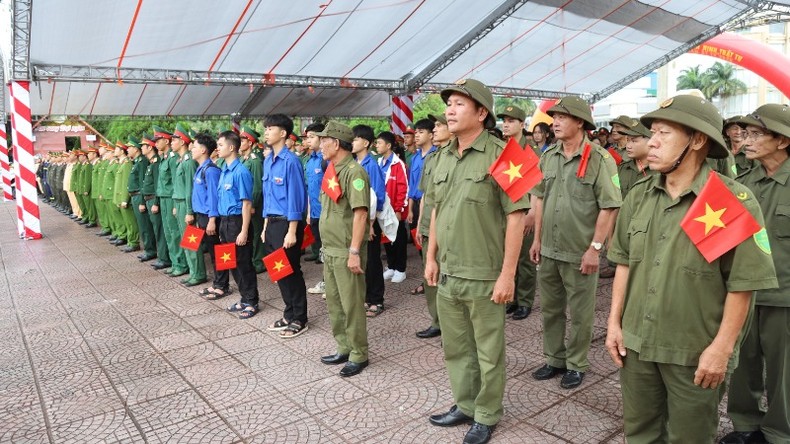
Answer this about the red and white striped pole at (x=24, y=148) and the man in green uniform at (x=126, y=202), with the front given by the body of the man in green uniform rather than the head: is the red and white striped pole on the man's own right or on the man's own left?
on the man's own right

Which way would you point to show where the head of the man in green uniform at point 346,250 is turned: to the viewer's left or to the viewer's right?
to the viewer's left

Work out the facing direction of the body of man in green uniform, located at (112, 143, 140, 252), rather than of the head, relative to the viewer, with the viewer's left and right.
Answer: facing to the left of the viewer

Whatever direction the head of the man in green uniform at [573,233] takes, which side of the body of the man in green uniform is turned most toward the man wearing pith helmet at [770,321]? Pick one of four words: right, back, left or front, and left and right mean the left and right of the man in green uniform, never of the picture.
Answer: left

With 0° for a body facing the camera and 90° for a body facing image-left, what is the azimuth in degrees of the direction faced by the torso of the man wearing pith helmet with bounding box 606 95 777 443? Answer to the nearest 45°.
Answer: approximately 45°

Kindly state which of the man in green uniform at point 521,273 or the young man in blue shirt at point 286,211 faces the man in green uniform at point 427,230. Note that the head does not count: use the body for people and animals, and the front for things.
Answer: the man in green uniform at point 521,273

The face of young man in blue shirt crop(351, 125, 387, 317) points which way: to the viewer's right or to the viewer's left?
to the viewer's left

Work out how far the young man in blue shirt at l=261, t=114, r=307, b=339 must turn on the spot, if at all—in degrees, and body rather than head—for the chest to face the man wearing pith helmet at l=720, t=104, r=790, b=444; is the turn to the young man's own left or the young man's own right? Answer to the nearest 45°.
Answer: approximately 90° to the young man's own left
